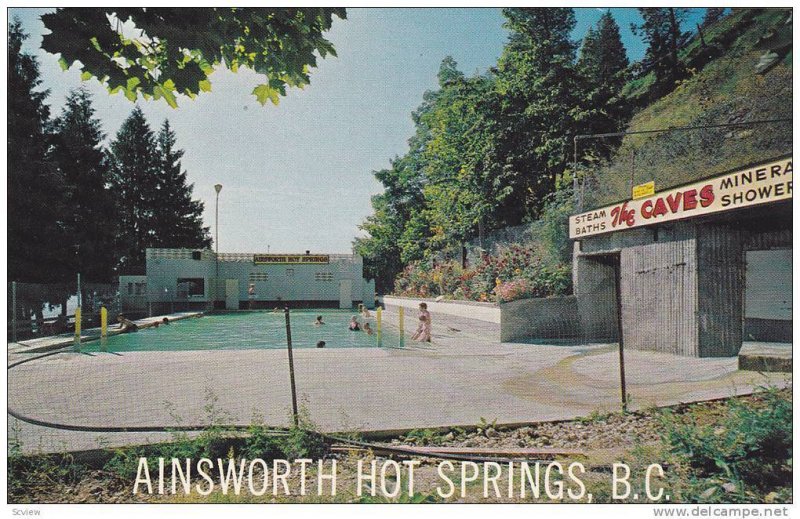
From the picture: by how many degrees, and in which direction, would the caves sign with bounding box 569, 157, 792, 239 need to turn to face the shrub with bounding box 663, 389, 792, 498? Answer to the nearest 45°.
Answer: approximately 45° to its left

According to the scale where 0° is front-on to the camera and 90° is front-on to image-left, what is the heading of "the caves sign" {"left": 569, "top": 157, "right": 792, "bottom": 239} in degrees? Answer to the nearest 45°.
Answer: approximately 45°

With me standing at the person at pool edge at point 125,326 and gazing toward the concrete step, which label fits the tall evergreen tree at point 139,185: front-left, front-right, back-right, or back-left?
back-left

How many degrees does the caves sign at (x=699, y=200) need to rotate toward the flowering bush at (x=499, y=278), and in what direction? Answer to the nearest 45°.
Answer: approximately 90° to its right

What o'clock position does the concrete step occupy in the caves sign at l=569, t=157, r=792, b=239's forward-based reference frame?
The concrete step is roughly at 10 o'clock from the caves sign.
